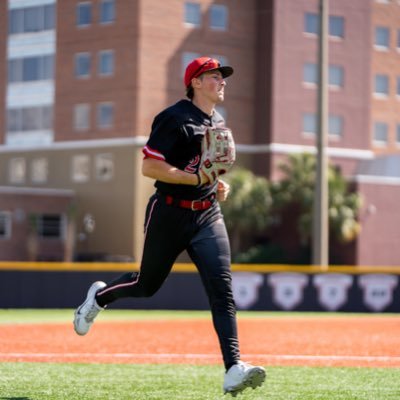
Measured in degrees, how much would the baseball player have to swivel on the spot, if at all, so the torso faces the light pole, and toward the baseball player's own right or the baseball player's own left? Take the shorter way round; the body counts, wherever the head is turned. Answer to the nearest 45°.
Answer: approximately 135° to the baseball player's own left

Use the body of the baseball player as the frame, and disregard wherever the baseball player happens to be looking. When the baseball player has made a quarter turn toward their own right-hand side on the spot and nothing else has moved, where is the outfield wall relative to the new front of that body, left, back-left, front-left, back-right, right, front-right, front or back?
back-right

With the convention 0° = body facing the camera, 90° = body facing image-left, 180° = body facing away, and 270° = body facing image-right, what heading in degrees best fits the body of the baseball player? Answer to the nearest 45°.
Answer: approximately 315°
